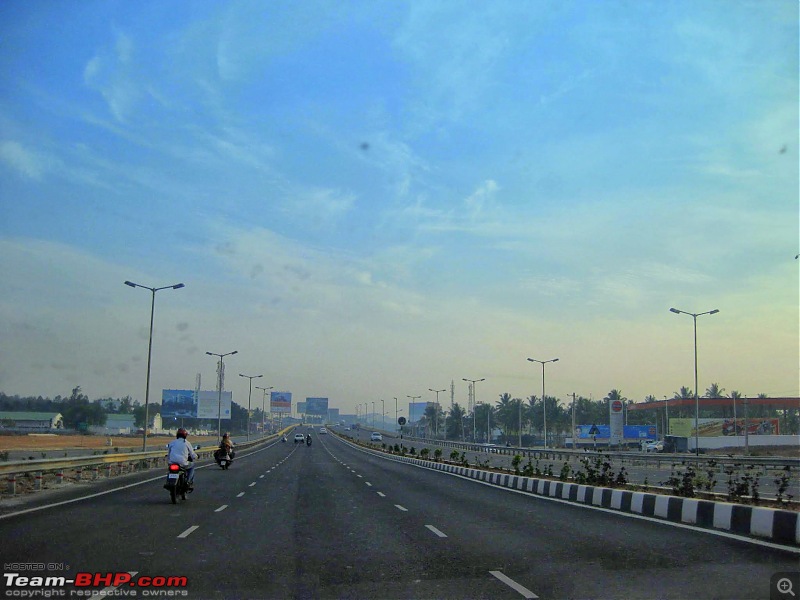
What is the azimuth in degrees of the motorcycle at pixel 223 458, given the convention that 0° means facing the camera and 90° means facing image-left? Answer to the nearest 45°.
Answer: approximately 180°

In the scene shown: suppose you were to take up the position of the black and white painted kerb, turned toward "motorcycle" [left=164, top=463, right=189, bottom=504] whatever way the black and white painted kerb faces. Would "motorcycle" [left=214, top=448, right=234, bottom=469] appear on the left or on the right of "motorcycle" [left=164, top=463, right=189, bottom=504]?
right

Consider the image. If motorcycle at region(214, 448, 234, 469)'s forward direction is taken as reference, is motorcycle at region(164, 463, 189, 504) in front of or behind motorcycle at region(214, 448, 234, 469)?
behind

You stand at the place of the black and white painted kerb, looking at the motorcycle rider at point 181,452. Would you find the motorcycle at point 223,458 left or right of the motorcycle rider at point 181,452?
right

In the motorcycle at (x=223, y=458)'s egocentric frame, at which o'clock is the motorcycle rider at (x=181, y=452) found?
The motorcycle rider is roughly at 6 o'clock from the motorcycle.
